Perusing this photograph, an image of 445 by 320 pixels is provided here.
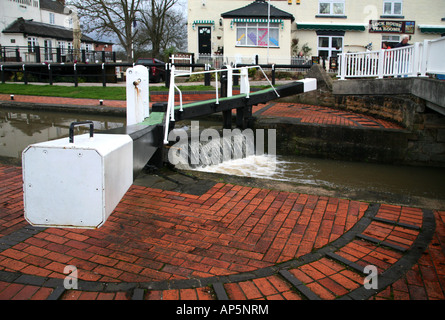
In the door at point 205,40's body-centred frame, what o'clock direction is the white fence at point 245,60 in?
The white fence is roughly at 11 o'clock from the door.

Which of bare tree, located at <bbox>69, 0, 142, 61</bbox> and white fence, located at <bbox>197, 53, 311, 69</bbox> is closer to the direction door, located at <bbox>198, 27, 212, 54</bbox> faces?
the white fence

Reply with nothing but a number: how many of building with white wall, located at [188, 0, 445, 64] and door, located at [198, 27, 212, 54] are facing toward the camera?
2

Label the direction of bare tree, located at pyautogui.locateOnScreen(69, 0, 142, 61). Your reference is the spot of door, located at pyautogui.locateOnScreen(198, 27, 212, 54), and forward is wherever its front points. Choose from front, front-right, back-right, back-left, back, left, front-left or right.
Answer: back-right

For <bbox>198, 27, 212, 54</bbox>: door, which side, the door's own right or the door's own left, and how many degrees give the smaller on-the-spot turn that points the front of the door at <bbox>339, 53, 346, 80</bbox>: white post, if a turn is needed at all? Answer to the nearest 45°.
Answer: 0° — it already faces it

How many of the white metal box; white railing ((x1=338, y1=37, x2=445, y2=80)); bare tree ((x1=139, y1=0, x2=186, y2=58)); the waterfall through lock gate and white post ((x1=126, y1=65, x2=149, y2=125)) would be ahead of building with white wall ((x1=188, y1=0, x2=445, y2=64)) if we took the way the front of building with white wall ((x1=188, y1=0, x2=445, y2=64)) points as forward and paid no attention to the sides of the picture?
4

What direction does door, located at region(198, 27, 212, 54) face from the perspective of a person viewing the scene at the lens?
facing the viewer

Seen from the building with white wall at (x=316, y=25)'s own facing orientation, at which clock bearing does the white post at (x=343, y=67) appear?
The white post is roughly at 12 o'clock from the building with white wall.

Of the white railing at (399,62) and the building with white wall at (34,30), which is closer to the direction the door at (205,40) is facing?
the white railing

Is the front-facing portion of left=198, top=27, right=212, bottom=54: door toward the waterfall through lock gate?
yes

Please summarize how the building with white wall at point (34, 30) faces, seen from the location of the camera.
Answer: facing the viewer and to the right of the viewer

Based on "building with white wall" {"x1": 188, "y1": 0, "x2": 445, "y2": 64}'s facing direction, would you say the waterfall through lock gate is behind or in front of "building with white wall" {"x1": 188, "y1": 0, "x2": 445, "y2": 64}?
in front
